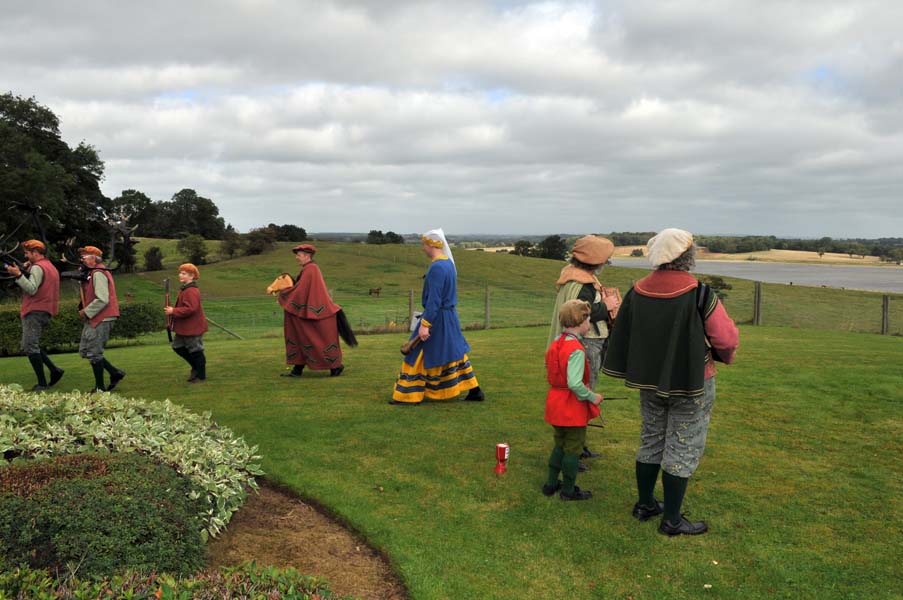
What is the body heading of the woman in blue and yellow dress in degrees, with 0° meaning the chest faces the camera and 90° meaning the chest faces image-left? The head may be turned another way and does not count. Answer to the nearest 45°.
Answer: approximately 90°

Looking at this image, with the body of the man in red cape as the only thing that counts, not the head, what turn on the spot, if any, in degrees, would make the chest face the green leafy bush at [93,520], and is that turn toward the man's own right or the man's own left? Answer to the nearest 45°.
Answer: approximately 90° to the man's own left

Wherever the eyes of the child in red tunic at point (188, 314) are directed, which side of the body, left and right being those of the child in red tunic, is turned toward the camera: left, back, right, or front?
left

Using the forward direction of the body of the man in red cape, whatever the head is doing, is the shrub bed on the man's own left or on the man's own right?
on the man's own left

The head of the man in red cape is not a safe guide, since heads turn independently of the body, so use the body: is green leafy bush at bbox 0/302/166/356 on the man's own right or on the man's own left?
on the man's own right

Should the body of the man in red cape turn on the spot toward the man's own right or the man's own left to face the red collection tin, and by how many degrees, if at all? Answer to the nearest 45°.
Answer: approximately 90° to the man's own left

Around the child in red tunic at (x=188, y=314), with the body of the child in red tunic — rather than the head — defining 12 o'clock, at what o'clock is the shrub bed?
The shrub bed is roughly at 9 o'clock from the child in red tunic.

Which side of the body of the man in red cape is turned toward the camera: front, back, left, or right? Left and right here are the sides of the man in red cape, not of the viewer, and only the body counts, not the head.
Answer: left

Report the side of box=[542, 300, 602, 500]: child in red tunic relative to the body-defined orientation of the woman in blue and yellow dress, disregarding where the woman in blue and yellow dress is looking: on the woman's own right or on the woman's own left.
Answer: on the woman's own left

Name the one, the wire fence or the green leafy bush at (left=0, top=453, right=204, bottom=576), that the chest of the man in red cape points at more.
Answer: the green leafy bush

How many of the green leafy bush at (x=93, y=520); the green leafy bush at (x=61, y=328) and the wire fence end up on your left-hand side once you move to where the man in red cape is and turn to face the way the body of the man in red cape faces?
1

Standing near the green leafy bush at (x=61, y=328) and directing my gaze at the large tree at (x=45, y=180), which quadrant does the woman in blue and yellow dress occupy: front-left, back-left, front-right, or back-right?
back-right

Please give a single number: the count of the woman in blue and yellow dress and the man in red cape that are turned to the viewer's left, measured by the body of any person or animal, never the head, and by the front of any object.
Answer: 2
